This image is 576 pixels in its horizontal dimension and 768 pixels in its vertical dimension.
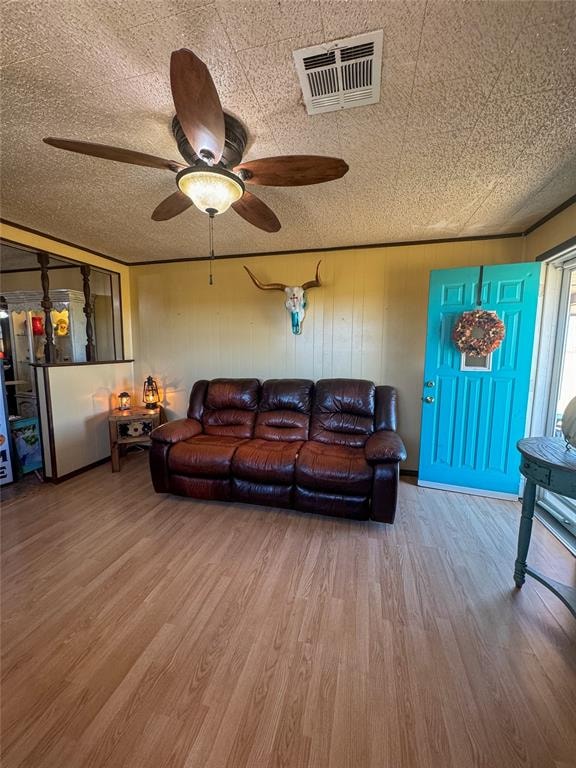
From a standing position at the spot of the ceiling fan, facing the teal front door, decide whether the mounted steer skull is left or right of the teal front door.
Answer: left

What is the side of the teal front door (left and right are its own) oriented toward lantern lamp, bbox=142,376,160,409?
right

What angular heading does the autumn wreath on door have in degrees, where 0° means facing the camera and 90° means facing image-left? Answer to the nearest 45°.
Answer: approximately 0°

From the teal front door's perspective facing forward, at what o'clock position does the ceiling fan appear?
The ceiling fan is roughly at 1 o'clock from the teal front door.

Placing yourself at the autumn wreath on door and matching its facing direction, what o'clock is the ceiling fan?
The ceiling fan is roughly at 1 o'clock from the autumn wreath on door.

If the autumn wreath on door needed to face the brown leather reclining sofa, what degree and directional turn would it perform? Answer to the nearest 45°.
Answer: approximately 45° to its right

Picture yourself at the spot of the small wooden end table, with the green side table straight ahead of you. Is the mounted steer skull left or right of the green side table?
left

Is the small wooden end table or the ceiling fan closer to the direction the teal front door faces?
the ceiling fan

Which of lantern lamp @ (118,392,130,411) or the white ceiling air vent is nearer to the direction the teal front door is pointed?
the white ceiling air vent

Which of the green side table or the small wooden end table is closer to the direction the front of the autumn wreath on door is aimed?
the green side table
